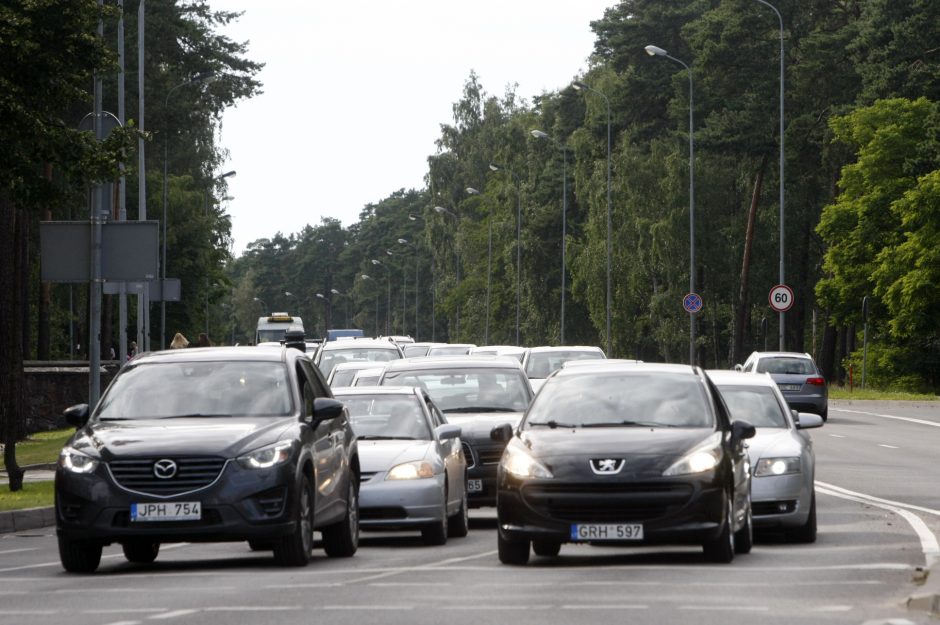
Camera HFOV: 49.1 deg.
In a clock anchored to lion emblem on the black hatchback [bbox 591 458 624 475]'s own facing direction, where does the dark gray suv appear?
The dark gray suv is roughly at 3 o'clock from the lion emblem on the black hatchback.

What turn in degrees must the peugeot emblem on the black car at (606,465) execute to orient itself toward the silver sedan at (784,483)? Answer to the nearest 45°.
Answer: approximately 135° to its left

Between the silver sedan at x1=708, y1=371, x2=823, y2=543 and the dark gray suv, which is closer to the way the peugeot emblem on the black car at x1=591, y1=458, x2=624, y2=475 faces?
the dark gray suv

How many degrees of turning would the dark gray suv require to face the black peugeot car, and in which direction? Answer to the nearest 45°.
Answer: approximately 90° to its left

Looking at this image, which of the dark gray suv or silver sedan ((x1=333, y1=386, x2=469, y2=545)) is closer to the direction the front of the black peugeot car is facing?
the dark gray suv

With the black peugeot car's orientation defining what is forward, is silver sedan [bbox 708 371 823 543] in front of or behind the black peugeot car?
behind

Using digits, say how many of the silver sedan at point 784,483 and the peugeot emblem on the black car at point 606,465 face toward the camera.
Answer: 2

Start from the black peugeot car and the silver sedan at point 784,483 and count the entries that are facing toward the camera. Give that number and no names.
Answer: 2

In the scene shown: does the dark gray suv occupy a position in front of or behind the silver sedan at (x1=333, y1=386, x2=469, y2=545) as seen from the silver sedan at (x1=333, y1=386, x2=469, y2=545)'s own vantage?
in front
